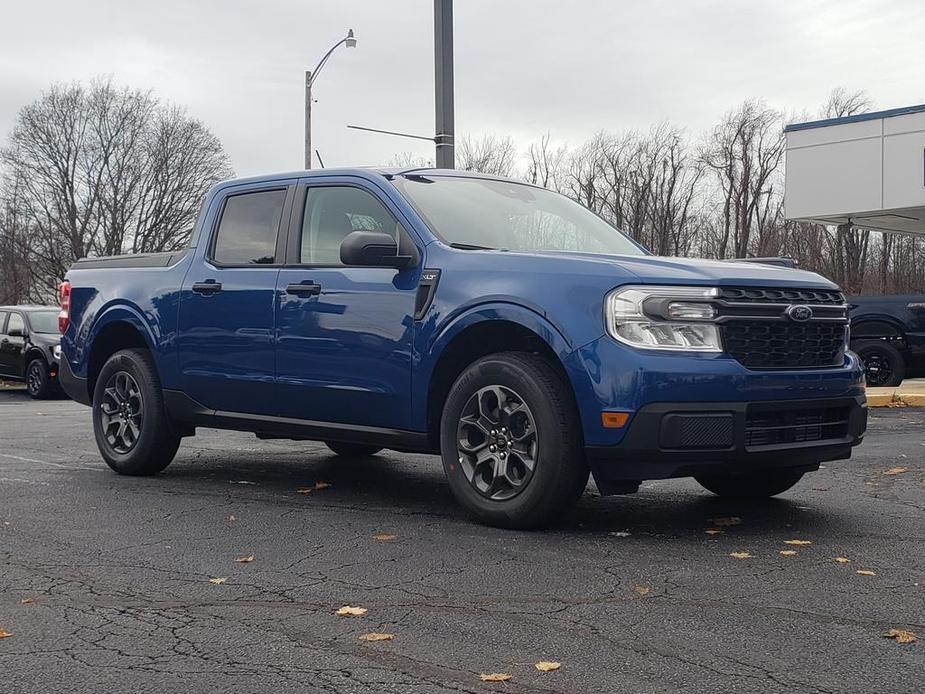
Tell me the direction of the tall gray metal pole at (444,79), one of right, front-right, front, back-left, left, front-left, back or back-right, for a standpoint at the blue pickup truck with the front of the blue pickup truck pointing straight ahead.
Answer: back-left

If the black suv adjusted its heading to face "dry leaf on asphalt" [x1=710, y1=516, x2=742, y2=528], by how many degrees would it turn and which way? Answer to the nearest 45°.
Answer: approximately 45° to its right

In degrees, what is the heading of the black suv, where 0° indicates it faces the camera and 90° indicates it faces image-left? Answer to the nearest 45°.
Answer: approximately 315°

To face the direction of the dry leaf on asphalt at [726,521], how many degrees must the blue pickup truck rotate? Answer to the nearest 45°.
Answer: approximately 45° to its left

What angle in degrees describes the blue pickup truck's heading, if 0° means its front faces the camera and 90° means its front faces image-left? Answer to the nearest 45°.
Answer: approximately 315°
